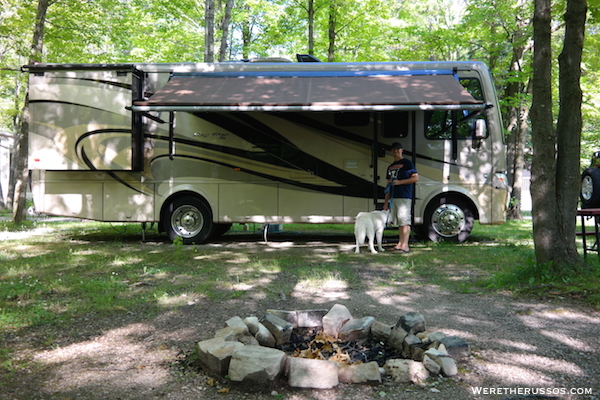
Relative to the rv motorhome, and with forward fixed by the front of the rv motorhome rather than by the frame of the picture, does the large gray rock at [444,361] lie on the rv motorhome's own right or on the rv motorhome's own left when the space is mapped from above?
on the rv motorhome's own right

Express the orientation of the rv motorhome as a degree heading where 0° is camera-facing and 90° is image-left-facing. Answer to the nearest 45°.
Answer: approximately 270°

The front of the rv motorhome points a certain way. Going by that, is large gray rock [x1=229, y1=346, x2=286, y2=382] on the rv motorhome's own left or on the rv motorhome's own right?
on the rv motorhome's own right

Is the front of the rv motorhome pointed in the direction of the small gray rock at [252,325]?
no

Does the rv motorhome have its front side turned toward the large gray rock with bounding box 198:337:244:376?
no

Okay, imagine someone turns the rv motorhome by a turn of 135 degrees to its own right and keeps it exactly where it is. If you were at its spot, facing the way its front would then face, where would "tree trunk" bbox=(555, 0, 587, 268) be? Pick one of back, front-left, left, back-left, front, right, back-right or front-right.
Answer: left

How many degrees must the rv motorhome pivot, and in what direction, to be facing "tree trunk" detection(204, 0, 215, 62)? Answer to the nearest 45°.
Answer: approximately 90° to its left

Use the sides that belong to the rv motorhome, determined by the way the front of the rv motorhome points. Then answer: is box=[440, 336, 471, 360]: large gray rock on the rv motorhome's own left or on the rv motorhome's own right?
on the rv motorhome's own right

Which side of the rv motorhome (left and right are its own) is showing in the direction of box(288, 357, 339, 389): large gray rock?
right

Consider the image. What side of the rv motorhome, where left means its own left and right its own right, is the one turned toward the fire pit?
right

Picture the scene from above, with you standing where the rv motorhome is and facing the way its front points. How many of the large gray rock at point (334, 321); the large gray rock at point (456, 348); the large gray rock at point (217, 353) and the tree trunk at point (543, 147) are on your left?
0

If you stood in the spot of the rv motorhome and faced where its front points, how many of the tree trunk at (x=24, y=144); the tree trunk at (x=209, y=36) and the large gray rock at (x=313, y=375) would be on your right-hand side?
1
